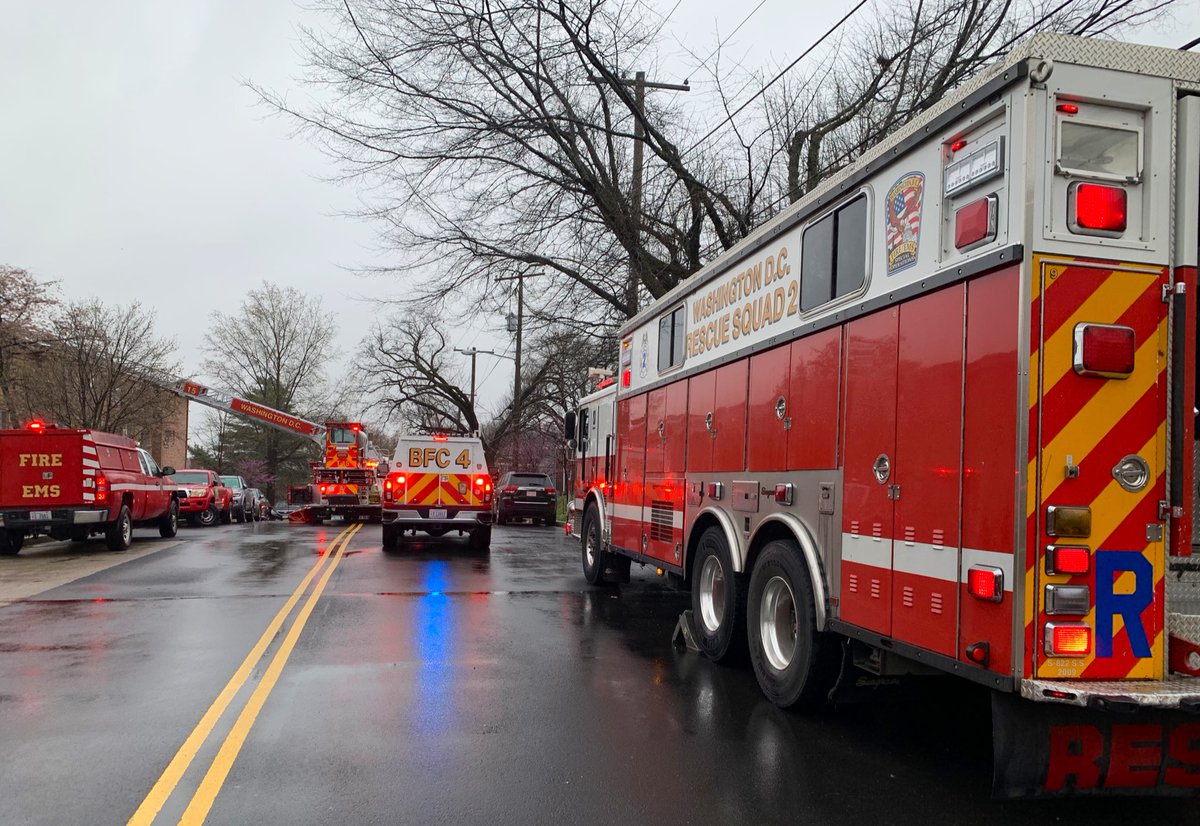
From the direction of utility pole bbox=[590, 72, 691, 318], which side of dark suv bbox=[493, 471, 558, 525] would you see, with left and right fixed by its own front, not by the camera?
back

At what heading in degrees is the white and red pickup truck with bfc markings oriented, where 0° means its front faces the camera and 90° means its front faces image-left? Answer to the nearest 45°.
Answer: approximately 180°

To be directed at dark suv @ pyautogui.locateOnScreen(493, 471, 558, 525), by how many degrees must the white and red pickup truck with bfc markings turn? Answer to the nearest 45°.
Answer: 0° — it already faces it

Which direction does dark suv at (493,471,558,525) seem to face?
away from the camera

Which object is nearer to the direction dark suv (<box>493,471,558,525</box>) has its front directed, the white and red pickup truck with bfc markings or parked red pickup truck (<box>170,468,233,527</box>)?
the parked red pickup truck

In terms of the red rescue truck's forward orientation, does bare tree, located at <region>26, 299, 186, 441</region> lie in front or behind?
in front

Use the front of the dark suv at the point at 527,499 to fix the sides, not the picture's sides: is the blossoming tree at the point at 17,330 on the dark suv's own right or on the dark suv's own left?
on the dark suv's own left

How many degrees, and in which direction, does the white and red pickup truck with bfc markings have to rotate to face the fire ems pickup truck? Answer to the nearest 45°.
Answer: approximately 90° to its left
